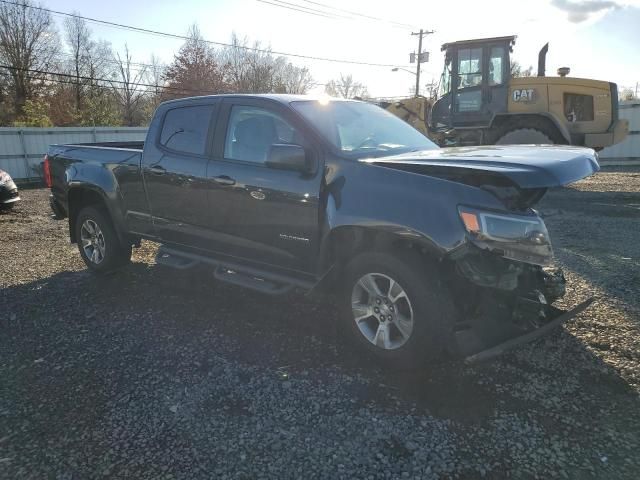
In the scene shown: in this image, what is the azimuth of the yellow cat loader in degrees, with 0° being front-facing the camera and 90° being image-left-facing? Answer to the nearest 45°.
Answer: approximately 90°

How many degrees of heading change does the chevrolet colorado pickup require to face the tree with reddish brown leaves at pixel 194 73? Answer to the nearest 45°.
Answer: approximately 135° to its left

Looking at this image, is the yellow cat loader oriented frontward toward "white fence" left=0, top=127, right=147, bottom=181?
yes

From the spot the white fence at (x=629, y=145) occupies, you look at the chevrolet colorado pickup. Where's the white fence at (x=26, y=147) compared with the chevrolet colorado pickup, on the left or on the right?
right

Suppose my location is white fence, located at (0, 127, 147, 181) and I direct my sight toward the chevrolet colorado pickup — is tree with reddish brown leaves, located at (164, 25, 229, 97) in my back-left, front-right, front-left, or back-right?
back-left

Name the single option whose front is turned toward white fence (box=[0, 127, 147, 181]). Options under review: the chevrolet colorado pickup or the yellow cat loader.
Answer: the yellow cat loader

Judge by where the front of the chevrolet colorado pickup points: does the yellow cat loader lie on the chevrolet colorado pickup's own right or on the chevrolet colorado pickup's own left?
on the chevrolet colorado pickup's own left

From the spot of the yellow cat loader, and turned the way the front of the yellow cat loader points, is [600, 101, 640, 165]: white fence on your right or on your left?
on your right

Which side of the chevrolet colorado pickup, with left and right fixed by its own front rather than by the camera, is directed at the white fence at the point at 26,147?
back

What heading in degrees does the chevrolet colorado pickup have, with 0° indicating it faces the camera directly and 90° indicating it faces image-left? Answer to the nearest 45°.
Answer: approximately 315°
